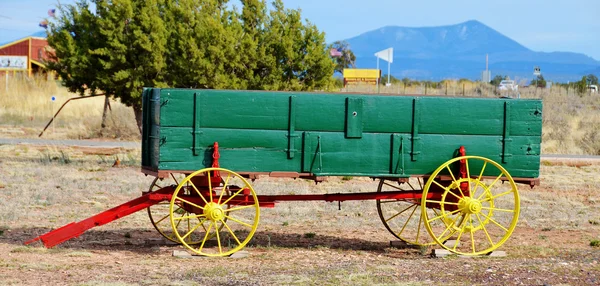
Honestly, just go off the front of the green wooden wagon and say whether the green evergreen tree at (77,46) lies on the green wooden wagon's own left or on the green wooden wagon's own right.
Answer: on the green wooden wagon's own right

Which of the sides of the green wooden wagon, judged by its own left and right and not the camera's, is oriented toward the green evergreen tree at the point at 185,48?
right

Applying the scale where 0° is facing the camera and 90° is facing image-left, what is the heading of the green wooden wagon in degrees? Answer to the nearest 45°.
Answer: approximately 90°
